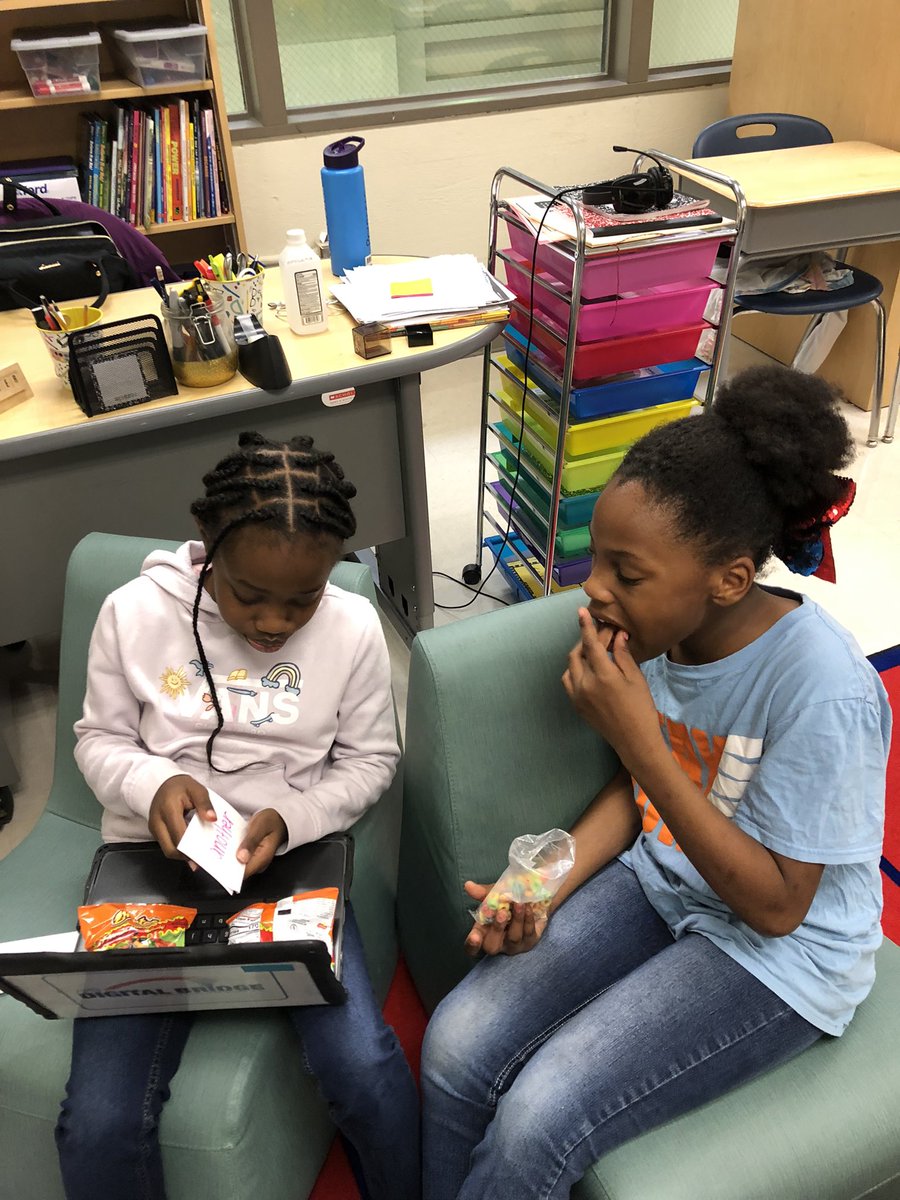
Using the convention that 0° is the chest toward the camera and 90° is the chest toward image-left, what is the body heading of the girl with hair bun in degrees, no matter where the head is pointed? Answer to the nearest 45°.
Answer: approximately 45°

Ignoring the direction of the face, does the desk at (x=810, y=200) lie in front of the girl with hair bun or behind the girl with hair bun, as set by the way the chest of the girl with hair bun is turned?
behind

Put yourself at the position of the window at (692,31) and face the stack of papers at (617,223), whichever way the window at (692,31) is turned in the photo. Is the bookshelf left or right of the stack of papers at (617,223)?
right

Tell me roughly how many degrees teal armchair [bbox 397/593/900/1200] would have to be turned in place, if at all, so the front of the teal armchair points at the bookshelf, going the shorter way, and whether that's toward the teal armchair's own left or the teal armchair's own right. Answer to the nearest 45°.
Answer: approximately 90° to the teal armchair's own right

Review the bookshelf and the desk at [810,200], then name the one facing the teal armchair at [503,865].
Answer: the bookshelf

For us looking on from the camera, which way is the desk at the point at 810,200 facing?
facing away from the viewer and to the left of the viewer

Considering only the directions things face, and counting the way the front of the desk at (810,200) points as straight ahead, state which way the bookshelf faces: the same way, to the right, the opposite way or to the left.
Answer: the opposite way

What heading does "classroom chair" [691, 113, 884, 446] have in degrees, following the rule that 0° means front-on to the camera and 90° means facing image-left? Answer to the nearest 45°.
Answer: approximately 315°

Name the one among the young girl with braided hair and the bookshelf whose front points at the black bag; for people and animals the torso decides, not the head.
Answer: the bookshelf

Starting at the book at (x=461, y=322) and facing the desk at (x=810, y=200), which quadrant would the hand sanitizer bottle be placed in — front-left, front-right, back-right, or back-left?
back-left

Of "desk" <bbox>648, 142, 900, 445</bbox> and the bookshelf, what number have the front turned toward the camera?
1

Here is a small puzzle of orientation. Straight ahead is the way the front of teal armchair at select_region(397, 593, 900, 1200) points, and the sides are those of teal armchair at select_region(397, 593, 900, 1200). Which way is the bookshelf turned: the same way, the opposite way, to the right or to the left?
to the left

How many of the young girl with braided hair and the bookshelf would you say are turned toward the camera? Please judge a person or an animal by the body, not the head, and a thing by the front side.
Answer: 2
